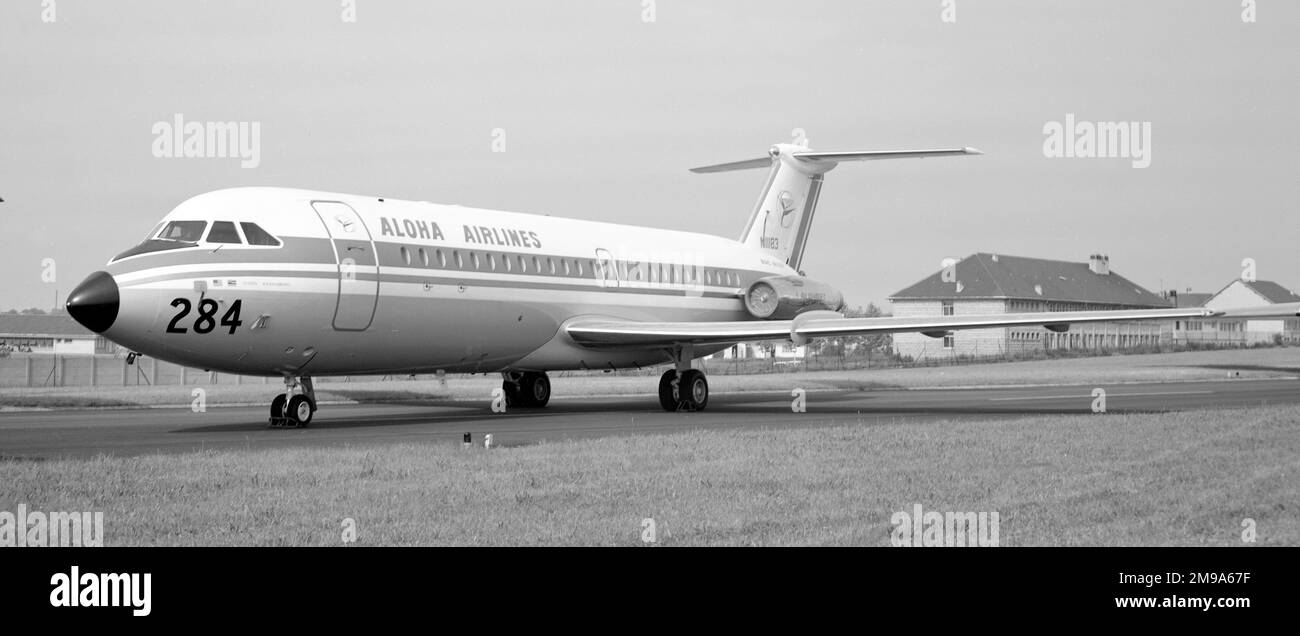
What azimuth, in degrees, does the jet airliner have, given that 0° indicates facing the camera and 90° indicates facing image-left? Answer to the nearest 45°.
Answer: approximately 45°
